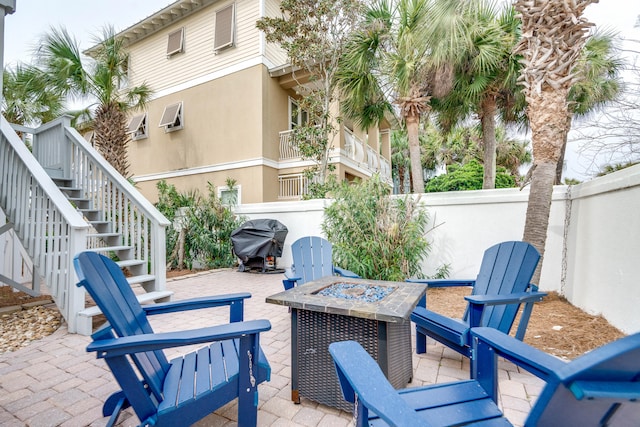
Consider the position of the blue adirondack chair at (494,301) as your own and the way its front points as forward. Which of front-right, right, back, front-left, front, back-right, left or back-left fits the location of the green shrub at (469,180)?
back-right

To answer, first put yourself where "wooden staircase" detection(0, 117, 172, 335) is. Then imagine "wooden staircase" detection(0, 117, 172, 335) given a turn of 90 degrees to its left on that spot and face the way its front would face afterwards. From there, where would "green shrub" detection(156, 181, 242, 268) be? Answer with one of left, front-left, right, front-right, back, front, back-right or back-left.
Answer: front

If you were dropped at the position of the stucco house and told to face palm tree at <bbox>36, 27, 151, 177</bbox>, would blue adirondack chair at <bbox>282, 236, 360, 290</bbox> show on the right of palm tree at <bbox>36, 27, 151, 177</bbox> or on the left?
left

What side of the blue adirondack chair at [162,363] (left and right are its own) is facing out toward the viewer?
right

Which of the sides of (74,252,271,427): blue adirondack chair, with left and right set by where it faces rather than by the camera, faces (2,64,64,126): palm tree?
left

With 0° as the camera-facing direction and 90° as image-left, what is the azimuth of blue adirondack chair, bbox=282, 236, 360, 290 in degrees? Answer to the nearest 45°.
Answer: approximately 315°

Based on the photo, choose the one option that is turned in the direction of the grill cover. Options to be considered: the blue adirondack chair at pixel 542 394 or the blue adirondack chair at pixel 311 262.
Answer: the blue adirondack chair at pixel 542 394

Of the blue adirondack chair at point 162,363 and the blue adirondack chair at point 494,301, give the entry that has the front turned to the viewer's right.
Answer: the blue adirondack chair at point 162,363

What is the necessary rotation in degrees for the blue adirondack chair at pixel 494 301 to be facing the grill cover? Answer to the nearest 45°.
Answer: approximately 90° to its right

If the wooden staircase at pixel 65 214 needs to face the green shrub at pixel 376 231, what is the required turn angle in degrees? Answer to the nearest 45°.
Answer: approximately 45° to its left
